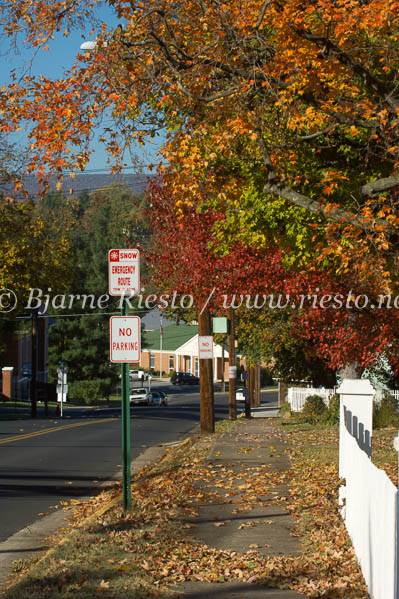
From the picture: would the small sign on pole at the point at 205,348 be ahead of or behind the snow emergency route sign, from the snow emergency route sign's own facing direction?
behind

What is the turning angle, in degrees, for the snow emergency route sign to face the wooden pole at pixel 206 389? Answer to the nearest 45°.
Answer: approximately 180°

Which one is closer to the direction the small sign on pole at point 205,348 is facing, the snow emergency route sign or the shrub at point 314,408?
the snow emergency route sign

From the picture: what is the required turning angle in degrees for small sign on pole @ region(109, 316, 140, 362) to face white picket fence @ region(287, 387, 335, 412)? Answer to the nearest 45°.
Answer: approximately 180°

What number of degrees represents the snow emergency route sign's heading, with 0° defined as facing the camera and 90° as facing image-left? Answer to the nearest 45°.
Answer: approximately 0°
